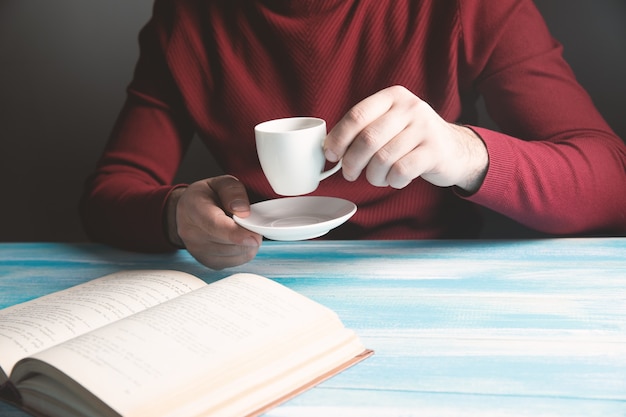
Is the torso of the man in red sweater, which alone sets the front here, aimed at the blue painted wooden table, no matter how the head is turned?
yes

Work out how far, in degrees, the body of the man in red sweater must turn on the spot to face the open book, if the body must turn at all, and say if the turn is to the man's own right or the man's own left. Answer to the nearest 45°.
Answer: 0° — they already face it

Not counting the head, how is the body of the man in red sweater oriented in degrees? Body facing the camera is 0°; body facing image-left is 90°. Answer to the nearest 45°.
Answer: approximately 0°
